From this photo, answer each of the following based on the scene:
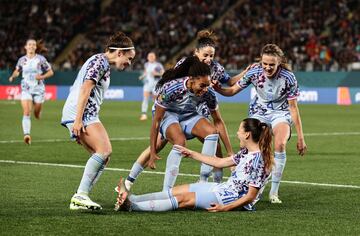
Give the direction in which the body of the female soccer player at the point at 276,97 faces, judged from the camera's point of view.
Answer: toward the camera

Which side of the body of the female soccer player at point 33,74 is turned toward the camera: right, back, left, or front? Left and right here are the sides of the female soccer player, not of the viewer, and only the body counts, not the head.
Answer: front

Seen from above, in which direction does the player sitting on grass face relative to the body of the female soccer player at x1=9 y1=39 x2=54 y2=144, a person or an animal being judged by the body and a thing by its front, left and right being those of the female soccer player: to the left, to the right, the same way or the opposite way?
to the right

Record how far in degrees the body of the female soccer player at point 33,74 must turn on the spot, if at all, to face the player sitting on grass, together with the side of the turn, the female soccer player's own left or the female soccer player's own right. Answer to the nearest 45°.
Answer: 0° — they already face them

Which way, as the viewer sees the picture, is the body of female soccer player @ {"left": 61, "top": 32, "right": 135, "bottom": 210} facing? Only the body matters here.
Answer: to the viewer's right

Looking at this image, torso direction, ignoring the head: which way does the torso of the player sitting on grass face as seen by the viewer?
to the viewer's left

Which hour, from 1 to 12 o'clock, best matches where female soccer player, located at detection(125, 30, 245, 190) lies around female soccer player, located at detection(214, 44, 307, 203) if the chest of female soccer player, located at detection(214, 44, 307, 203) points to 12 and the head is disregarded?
female soccer player, located at detection(125, 30, 245, 190) is roughly at 3 o'clock from female soccer player, located at detection(214, 44, 307, 203).

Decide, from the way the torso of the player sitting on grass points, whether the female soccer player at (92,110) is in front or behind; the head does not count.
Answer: in front

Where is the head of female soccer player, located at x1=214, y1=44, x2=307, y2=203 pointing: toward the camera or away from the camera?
toward the camera

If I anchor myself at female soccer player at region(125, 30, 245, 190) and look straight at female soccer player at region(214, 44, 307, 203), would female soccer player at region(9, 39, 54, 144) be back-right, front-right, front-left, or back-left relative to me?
back-left

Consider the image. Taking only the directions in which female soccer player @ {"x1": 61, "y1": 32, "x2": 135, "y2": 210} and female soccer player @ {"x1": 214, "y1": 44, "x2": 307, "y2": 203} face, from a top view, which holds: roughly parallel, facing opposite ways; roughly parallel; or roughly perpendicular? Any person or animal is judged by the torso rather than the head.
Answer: roughly perpendicular

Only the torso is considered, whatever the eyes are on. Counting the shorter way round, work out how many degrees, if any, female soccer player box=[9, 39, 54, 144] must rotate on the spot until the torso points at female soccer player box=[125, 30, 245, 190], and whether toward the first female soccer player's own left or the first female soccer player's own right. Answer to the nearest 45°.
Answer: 0° — they already face them

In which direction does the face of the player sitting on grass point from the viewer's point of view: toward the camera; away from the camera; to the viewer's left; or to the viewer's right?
to the viewer's left

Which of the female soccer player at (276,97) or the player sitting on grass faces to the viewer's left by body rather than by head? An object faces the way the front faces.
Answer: the player sitting on grass
